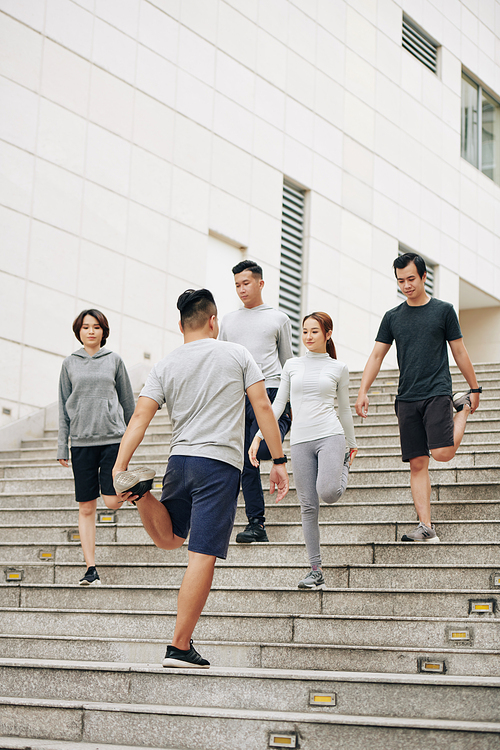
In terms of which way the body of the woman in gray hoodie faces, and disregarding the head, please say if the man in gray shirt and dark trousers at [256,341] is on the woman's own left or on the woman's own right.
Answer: on the woman's own left

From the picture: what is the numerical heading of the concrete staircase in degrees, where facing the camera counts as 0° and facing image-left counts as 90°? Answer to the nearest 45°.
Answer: approximately 0°

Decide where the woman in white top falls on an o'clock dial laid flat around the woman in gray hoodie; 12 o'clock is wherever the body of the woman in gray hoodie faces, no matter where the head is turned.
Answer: The woman in white top is roughly at 10 o'clock from the woman in gray hoodie.

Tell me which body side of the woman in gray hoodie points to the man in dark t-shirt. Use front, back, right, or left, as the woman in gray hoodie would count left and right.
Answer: left

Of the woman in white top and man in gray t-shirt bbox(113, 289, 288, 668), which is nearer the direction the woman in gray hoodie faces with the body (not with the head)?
the man in gray t-shirt
